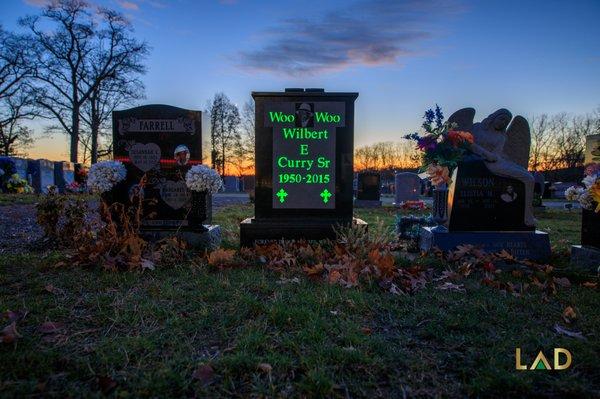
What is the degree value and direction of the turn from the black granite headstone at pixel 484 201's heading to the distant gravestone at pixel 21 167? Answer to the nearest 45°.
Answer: approximately 90° to its right

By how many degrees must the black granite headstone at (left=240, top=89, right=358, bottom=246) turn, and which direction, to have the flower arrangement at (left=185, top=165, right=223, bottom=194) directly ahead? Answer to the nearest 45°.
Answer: approximately 90° to its right

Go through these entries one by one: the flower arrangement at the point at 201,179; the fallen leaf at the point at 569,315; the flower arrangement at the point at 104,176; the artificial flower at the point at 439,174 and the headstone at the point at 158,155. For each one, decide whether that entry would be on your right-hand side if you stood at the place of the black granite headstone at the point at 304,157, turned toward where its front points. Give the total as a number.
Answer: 3

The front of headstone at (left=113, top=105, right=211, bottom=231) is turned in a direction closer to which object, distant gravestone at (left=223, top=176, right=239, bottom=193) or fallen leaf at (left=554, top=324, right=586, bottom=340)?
the fallen leaf

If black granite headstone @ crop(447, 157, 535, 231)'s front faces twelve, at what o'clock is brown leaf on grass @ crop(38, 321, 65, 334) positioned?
The brown leaf on grass is roughly at 1 o'clock from the black granite headstone.

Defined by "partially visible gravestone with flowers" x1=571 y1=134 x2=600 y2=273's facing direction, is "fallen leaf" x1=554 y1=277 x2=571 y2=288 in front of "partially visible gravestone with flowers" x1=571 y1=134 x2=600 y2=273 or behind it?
in front

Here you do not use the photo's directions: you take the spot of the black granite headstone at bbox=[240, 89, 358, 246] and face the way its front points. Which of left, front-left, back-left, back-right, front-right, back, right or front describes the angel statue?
left
